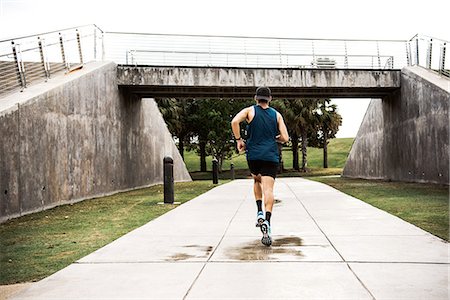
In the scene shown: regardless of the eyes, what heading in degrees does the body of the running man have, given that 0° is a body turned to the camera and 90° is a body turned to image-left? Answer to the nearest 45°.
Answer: approximately 180°

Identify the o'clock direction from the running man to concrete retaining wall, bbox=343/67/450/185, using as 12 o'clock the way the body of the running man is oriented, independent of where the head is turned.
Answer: The concrete retaining wall is roughly at 1 o'clock from the running man.

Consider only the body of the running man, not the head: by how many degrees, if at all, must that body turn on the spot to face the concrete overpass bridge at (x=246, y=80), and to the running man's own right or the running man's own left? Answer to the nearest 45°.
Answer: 0° — they already face it

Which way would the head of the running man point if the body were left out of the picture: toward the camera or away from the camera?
away from the camera
